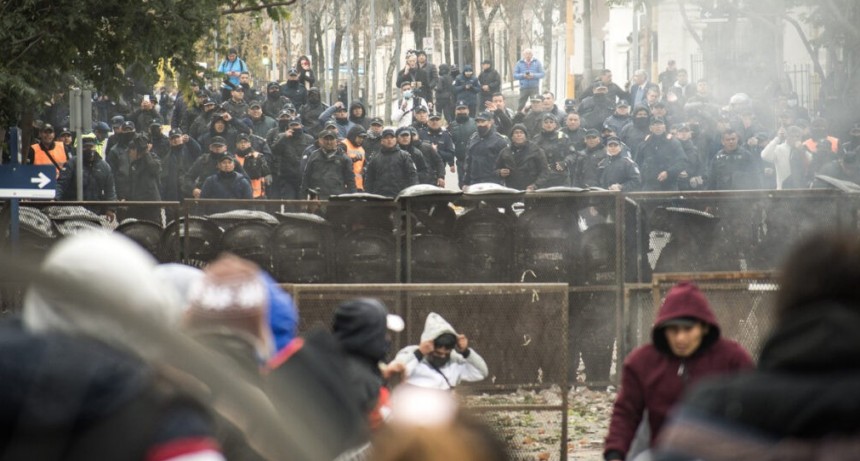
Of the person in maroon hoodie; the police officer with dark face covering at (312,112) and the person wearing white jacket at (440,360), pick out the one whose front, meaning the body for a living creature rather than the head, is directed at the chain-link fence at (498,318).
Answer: the police officer with dark face covering

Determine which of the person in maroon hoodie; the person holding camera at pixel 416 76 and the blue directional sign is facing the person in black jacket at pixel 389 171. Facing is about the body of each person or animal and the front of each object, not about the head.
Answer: the person holding camera

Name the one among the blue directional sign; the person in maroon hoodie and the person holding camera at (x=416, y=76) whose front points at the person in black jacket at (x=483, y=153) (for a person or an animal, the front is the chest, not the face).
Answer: the person holding camera
